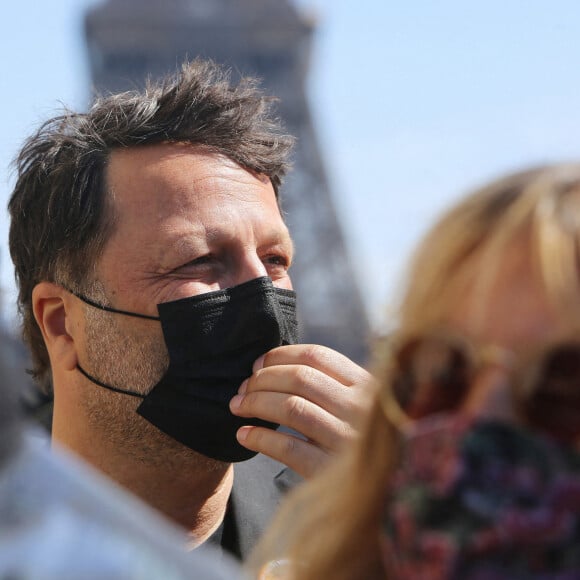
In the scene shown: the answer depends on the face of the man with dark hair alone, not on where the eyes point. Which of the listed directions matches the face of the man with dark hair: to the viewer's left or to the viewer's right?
to the viewer's right

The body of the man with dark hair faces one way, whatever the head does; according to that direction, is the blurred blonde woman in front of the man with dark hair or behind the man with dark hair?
in front

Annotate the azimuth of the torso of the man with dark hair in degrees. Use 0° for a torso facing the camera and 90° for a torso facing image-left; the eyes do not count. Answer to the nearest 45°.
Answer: approximately 315°

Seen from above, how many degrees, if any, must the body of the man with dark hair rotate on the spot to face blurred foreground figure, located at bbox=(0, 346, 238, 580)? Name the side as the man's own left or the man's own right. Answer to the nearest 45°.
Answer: approximately 45° to the man's own right
